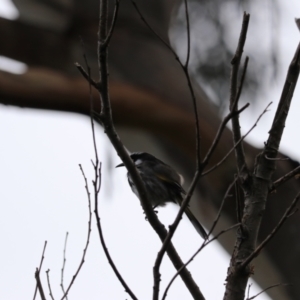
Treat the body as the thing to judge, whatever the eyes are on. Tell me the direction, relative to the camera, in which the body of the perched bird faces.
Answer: to the viewer's left
